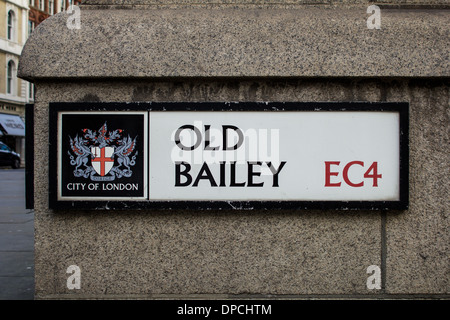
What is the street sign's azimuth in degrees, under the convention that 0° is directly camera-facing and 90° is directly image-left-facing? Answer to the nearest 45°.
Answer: approximately 0°

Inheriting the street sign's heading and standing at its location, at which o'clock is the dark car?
The dark car is roughly at 5 o'clock from the street sign.
